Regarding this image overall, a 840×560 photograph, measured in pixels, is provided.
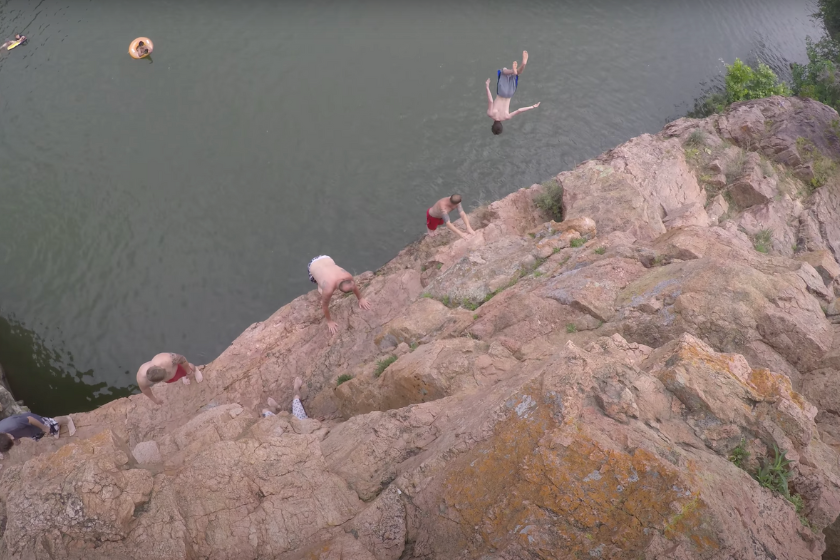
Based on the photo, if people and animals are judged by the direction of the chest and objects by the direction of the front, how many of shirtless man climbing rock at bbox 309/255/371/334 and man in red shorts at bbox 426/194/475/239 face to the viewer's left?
0

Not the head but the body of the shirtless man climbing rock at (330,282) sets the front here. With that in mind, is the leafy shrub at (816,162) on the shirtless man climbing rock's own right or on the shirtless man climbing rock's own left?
on the shirtless man climbing rock's own left

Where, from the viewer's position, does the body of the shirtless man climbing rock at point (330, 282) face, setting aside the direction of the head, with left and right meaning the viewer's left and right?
facing the viewer and to the right of the viewer

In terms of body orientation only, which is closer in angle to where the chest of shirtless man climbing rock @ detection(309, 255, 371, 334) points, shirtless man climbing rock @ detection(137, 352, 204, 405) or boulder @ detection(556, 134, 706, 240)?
the boulder

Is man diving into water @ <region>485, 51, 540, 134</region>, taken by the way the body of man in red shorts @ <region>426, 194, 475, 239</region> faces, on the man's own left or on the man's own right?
on the man's own left
